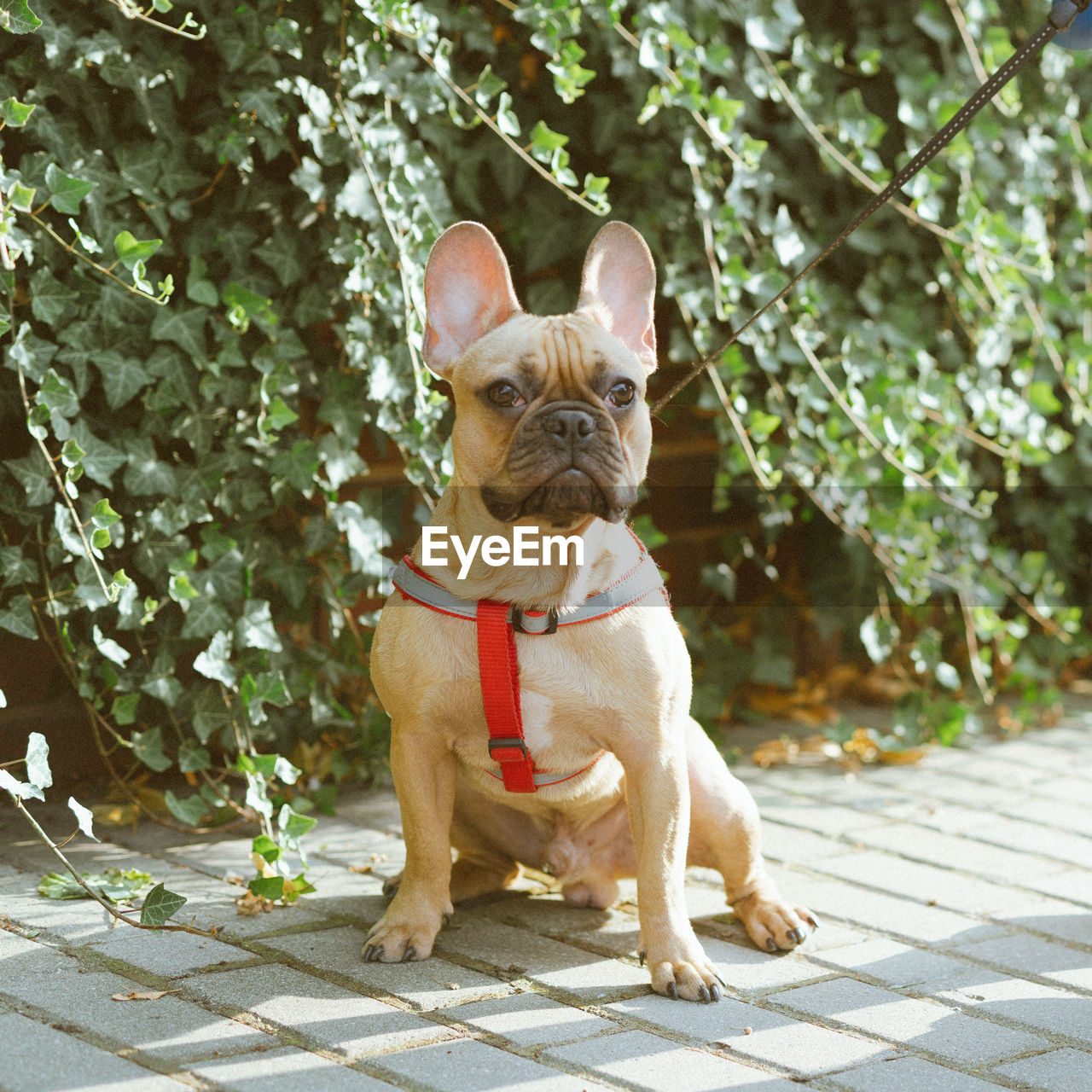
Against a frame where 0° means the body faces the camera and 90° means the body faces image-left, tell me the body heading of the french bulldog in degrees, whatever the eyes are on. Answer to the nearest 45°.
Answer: approximately 0°

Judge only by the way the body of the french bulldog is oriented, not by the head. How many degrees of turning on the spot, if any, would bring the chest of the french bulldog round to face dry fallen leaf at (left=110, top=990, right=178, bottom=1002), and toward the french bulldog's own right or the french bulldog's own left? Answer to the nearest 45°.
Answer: approximately 45° to the french bulldog's own right
